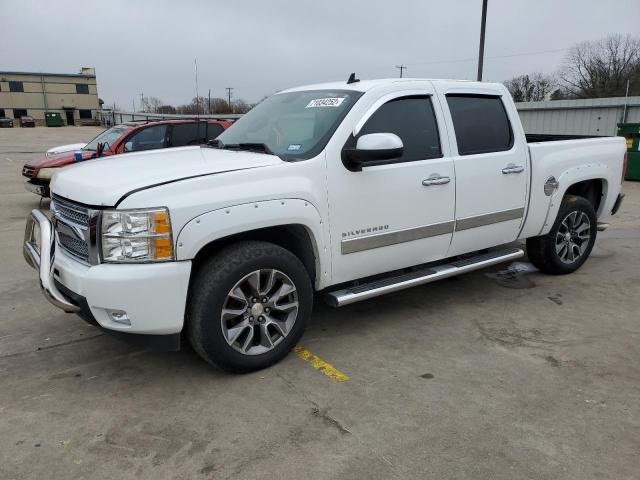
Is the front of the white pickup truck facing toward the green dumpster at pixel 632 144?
no

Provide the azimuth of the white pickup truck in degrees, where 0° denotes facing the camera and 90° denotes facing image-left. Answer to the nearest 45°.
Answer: approximately 45°

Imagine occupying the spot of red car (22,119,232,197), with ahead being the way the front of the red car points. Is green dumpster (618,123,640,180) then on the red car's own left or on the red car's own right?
on the red car's own left

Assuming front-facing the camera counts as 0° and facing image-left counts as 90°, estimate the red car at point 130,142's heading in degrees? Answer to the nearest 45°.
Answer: approximately 45°
